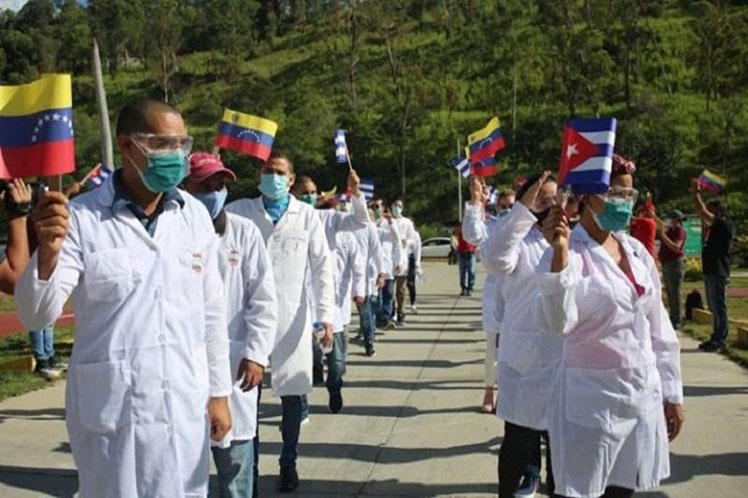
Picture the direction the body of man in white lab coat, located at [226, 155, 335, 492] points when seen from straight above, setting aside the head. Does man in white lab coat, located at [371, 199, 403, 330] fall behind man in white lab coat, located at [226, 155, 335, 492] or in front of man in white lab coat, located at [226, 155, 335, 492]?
behind

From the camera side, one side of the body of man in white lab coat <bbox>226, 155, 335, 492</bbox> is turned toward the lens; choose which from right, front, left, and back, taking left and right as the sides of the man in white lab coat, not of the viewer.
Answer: front

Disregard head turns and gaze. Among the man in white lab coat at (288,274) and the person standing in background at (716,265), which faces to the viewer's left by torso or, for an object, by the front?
the person standing in background

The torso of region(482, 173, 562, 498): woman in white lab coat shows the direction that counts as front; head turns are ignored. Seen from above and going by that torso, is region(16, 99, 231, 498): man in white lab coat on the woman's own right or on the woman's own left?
on the woman's own right

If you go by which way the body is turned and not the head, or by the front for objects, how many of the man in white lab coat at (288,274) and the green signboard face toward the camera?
2

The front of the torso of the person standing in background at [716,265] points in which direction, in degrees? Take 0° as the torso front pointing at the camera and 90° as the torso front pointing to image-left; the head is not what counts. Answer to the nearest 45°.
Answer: approximately 90°

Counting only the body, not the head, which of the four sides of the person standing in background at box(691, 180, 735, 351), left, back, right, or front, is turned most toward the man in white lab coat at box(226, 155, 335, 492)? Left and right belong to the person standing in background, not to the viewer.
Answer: left

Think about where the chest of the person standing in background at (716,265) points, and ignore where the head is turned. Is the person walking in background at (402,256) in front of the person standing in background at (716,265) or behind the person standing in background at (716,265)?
in front

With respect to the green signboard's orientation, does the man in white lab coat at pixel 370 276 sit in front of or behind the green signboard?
in front

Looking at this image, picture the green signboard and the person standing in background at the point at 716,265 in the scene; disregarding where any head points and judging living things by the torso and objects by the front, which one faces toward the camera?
the green signboard

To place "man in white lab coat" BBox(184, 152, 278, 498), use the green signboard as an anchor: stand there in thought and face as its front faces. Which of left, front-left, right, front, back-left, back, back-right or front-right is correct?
front
